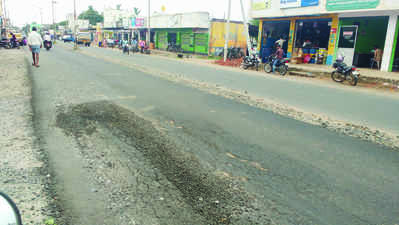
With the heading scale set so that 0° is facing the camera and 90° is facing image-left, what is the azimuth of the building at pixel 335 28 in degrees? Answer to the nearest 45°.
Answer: approximately 45°

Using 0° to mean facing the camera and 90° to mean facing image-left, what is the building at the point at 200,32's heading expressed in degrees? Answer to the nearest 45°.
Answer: approximately 45°

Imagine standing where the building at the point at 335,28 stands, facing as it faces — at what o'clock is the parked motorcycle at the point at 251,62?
The parked motorcycle is roughly at 1 o'clock from the building.

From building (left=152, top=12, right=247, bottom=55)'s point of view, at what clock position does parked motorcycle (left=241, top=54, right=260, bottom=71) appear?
The parked motorcycle is roughly at 10 o'clock from the building.

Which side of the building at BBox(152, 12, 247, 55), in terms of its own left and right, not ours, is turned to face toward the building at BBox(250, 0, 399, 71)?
left

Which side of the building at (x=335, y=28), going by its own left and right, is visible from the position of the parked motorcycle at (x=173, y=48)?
right

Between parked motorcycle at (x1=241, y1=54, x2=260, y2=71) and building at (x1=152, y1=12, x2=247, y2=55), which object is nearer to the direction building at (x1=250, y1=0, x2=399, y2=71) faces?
the parked motorcycle
